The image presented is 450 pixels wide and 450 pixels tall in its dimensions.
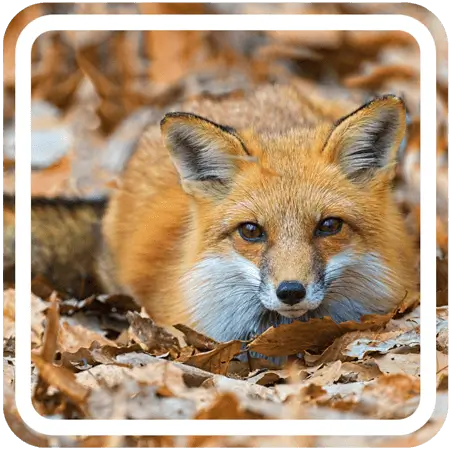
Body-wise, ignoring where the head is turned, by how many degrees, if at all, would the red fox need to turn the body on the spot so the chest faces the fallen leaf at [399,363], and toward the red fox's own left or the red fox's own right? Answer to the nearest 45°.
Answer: approximately 45° to the red fox's own left

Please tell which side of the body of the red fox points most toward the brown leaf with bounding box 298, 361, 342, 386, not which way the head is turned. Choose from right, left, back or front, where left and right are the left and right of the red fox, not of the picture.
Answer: front

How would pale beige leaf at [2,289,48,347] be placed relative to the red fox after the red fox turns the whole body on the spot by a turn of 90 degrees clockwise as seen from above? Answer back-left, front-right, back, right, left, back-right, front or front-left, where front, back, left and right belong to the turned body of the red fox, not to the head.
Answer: front

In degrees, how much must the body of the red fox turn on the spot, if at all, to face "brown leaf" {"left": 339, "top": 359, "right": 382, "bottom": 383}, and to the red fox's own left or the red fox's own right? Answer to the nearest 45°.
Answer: approximately 45° to the red fox's own left

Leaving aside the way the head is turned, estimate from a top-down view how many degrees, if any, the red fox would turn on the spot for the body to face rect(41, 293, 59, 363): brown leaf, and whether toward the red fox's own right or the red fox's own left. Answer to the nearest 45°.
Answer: approximately 45° to the red fox's own right

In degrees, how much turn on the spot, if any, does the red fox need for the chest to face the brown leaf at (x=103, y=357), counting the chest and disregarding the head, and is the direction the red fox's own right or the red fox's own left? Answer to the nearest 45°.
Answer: approximately 45° to the red fox's own right

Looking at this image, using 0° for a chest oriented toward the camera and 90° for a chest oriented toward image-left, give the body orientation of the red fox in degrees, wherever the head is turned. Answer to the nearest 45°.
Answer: approximately 0°

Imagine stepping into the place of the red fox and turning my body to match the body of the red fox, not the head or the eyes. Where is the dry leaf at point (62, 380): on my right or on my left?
on my right
